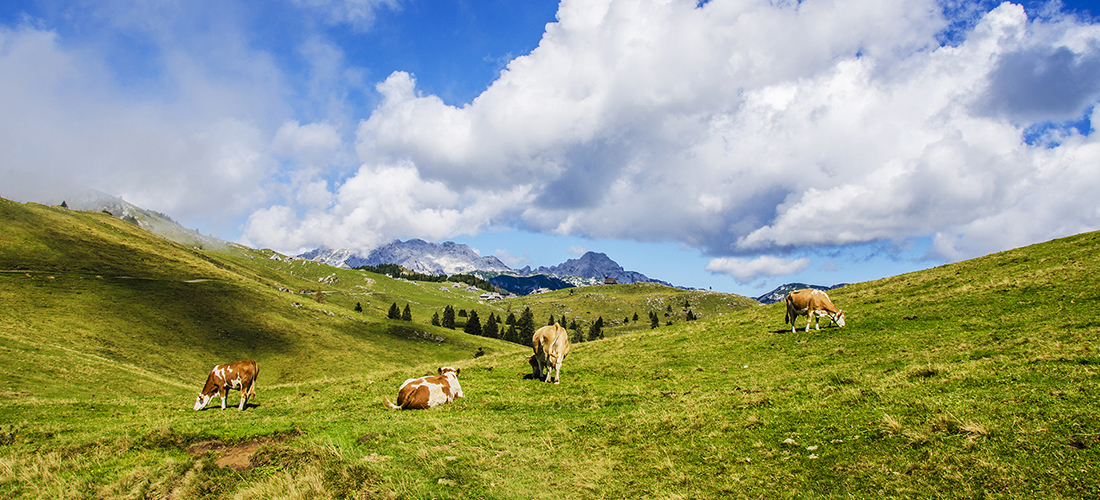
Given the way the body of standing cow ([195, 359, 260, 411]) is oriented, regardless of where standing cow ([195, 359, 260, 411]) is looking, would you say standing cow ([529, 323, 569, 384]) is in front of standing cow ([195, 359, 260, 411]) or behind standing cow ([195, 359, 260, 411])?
behind

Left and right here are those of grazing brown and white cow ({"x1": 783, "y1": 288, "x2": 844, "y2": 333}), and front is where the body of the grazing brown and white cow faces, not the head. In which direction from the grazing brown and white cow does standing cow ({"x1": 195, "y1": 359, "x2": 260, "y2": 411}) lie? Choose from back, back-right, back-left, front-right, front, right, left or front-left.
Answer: back-right

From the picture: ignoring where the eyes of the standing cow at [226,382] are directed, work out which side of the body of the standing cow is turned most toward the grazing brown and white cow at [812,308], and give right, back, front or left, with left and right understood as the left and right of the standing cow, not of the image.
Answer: back

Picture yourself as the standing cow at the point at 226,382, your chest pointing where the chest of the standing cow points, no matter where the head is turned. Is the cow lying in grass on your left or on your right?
on your left

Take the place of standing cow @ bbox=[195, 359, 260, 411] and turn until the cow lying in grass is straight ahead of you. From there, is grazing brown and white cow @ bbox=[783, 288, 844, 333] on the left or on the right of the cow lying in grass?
left

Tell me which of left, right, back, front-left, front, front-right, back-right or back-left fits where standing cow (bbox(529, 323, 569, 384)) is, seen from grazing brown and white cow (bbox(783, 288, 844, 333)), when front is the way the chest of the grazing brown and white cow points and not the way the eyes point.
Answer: back-right

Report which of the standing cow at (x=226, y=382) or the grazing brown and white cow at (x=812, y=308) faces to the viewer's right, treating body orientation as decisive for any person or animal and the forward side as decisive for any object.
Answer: the grazing brown and white cow

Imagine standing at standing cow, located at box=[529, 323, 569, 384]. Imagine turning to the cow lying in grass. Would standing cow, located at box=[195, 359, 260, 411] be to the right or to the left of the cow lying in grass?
right

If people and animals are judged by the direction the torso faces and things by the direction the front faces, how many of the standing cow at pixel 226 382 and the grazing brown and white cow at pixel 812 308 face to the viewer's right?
1

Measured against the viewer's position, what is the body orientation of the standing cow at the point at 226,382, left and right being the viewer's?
facing to the left of the viewer

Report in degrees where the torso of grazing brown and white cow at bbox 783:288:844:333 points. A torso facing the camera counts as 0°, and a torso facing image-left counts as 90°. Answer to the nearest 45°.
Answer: approximately 270°
